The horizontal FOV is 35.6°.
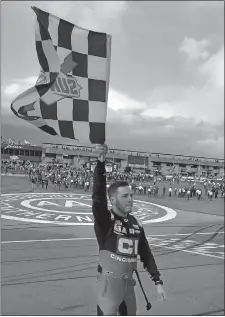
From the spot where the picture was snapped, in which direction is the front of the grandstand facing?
facing the viewer

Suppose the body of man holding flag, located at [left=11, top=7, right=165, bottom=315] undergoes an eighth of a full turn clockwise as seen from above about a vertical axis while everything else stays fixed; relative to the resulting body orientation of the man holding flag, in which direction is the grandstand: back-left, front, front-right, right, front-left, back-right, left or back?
back

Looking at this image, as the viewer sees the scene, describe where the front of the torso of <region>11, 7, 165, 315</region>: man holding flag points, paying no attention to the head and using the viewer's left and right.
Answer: facing the viewer and to the right of the viewer

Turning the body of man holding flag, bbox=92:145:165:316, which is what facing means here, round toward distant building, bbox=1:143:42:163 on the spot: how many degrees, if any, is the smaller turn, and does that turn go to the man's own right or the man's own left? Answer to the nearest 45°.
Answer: approximately 180°

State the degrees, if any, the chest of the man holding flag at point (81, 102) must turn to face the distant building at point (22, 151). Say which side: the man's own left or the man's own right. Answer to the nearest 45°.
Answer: approximately 135° to the man's own left

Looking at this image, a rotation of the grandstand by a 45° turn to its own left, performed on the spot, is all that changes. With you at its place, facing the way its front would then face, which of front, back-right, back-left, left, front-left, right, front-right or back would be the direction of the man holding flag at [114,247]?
front-right
